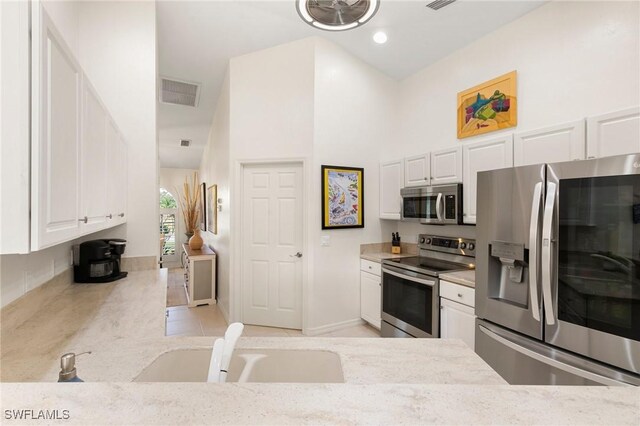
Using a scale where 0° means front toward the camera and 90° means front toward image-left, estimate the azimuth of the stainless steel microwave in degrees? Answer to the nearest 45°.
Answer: approximately 45°

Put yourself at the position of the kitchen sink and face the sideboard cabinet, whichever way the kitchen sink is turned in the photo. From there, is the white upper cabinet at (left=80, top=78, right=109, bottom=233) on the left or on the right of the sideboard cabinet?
left

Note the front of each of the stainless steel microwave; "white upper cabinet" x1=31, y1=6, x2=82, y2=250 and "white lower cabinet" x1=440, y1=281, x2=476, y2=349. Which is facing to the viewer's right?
the white upper cabinet

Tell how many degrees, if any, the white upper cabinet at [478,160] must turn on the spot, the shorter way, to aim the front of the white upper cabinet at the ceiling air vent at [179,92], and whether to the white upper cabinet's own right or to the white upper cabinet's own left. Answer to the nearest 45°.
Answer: approximately 45° to the white upper cabinet's own right
